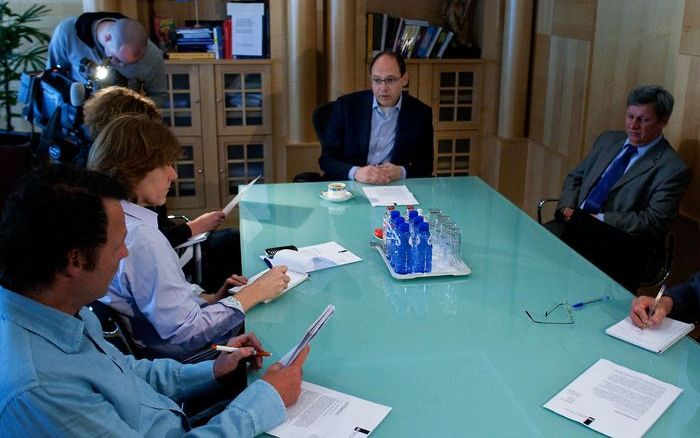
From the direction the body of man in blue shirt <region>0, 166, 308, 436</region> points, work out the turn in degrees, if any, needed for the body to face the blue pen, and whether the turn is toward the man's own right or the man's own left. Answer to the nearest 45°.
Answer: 0° — they already face it

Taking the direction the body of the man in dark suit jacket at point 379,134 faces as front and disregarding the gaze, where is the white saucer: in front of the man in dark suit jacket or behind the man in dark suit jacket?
in front

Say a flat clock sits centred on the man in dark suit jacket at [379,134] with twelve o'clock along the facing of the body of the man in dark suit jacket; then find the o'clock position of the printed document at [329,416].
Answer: The printed document is roughly at 12 o'clock from the man in dark suit jacket.

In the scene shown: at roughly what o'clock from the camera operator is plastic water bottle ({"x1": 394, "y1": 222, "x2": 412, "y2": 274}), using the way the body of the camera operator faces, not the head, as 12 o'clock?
The plastic water bottle is roughly at 1 o'clock from the camera operator.

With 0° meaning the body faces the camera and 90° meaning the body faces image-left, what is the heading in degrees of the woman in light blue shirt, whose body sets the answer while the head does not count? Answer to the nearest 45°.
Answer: approximately 270°

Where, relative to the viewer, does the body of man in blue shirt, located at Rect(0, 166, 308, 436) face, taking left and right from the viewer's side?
facing to the right of the viewer

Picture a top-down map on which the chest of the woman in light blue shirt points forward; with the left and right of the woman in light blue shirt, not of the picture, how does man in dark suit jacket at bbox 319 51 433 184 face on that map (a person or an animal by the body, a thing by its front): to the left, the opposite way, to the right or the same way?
to the right

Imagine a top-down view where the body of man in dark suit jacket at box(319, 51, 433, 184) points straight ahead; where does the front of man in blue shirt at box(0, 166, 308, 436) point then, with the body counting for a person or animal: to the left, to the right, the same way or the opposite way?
to the left

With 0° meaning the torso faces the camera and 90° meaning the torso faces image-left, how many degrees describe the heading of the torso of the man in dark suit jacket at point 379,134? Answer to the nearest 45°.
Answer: approximately 0°

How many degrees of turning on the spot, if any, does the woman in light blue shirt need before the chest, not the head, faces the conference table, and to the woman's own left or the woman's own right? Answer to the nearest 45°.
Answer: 0° — they already face it

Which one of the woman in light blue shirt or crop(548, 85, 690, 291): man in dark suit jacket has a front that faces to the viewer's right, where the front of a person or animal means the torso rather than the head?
the woman in light blue shirt

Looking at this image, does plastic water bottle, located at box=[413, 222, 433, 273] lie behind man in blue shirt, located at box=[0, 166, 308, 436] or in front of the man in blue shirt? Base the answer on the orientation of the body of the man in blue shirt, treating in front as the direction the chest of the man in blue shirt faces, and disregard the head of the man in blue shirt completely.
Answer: in front

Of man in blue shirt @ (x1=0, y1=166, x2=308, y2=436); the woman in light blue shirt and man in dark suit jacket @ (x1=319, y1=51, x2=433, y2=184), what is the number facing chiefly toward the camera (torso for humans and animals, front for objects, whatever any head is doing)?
1

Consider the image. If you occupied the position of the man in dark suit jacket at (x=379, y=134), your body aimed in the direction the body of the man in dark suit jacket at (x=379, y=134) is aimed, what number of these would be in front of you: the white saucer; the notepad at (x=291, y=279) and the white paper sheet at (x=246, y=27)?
2

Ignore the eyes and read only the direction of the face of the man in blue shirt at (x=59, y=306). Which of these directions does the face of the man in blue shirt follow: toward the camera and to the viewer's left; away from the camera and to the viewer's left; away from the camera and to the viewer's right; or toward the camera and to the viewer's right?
away from the camera and to the viewer's right
